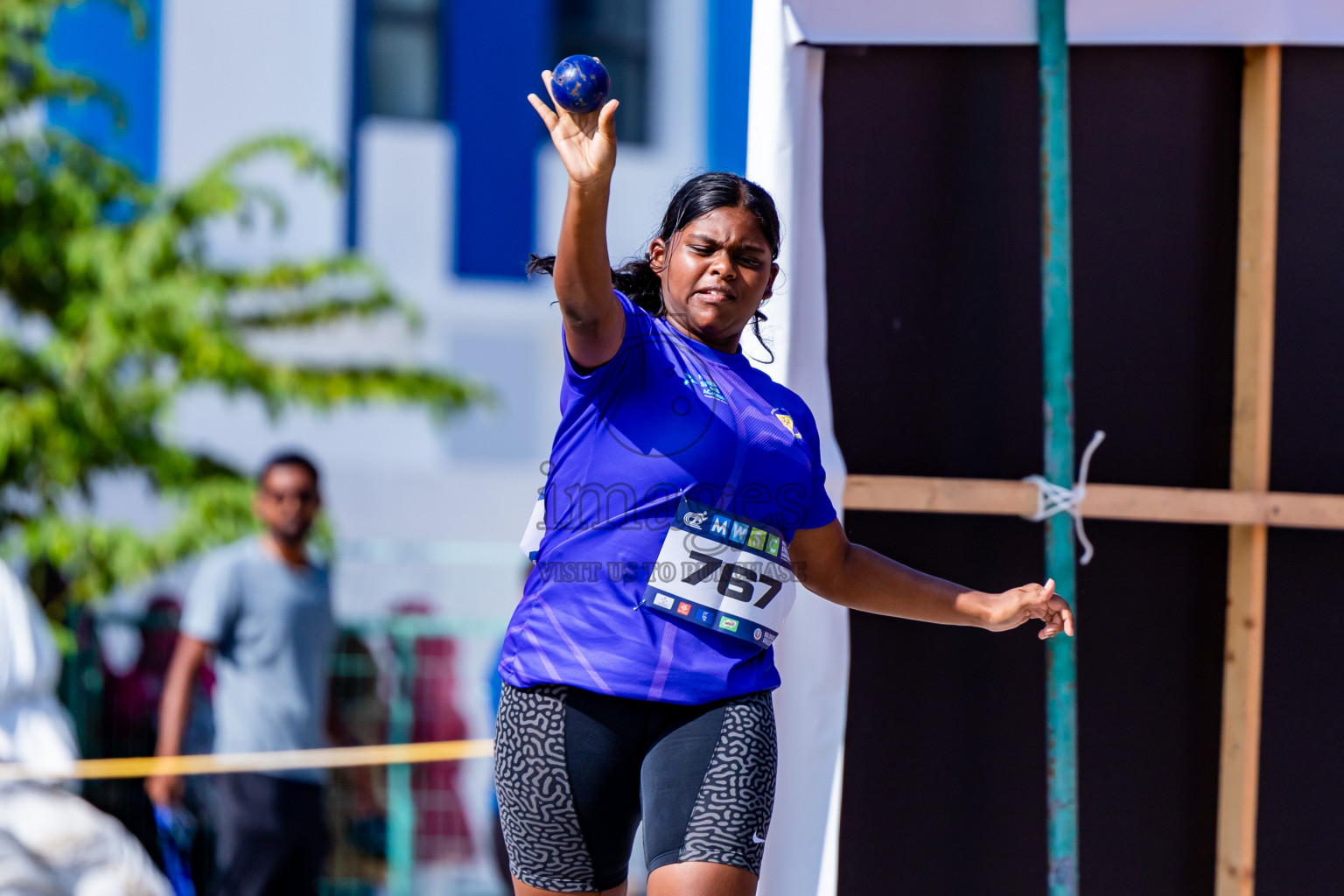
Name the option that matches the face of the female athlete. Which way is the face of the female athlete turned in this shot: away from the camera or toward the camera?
toward the camera

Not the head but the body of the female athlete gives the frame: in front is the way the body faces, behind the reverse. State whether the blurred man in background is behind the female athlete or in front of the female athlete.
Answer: behind

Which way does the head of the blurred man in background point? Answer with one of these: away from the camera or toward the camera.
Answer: toward the camera

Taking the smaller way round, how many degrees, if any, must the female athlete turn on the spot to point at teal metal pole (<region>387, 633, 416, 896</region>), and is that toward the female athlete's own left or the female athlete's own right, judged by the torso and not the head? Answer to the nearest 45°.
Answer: approximately 180°

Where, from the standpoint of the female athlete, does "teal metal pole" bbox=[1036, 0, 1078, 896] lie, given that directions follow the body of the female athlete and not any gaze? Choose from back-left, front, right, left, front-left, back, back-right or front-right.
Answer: back-left

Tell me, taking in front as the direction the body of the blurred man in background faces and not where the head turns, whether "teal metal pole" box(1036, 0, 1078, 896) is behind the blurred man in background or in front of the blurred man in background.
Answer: in front

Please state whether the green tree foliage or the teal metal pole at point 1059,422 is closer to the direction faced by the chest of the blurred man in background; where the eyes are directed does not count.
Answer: the teal metal pole

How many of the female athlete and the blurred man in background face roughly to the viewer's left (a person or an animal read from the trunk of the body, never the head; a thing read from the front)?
0

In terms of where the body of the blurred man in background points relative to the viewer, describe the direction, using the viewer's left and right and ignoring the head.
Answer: facing the viewer and to the right of the viewer

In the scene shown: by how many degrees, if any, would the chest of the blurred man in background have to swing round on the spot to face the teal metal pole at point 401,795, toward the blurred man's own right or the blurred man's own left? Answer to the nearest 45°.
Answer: approximately 90° to the blurred man's own left

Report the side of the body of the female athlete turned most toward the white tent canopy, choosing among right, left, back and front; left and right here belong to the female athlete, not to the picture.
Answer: back

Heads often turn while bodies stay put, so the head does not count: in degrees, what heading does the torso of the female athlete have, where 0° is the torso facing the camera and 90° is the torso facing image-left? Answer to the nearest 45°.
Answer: approximately 0°

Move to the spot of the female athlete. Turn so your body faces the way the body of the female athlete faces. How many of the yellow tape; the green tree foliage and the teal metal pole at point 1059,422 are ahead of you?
0

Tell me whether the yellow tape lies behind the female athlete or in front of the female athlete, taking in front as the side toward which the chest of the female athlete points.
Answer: behind
